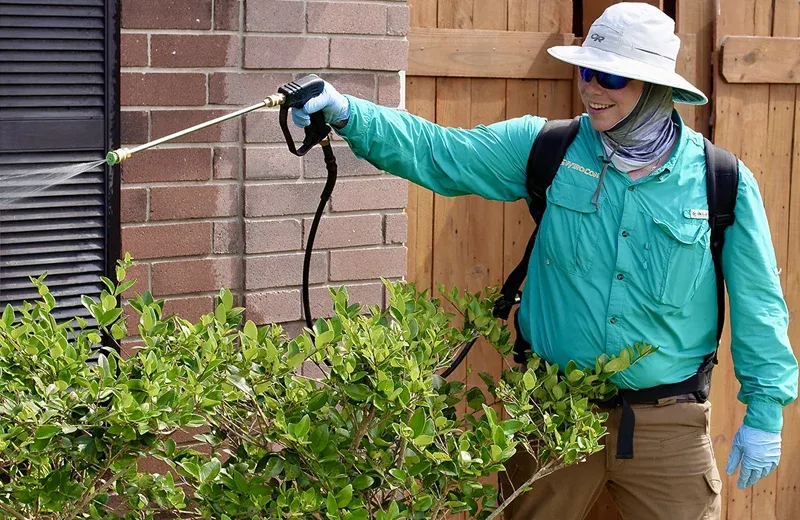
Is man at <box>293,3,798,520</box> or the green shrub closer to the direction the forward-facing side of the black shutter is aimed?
the green shrub

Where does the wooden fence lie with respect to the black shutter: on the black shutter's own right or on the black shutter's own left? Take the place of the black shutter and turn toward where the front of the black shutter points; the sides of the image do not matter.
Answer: on the black shutter's own left

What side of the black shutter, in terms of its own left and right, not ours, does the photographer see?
front

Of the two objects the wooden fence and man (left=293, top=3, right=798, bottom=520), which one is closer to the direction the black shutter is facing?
the man

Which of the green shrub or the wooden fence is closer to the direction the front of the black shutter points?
the green shrub

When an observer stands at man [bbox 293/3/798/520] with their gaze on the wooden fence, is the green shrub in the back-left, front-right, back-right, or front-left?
back-left

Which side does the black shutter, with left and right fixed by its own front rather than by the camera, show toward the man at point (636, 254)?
left

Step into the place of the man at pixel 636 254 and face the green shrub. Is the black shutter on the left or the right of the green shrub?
right
